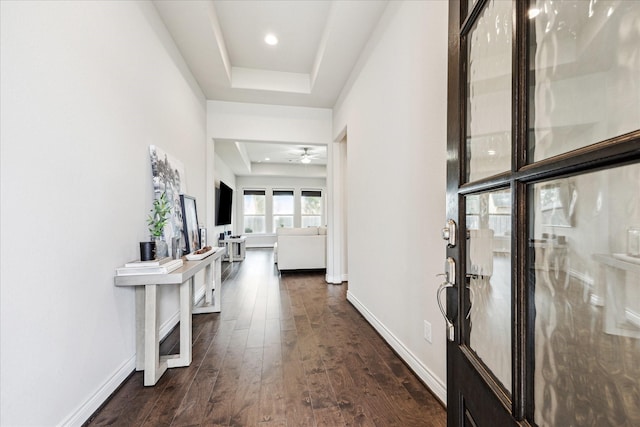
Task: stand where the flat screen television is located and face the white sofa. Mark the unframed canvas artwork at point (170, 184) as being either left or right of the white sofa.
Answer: right

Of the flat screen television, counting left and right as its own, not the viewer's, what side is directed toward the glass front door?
right

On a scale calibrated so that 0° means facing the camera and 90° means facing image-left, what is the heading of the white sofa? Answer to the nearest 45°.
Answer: approximately 180°

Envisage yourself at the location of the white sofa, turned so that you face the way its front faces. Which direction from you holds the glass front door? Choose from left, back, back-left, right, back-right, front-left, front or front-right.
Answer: back

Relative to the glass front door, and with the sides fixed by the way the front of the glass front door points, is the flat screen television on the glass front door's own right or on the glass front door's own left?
on the glass front door's own right

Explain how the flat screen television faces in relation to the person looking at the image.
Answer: facing to the right of the viewer

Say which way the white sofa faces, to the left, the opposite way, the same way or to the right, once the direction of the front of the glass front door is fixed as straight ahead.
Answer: to the right

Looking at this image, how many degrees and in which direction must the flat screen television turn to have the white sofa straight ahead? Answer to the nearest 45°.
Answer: approximately 45° to its right

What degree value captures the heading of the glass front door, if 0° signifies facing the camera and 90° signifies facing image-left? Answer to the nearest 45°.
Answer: approximately 45°

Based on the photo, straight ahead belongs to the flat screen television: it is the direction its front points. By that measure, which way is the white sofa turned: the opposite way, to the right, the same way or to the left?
to the left

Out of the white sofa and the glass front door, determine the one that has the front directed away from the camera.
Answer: the white sofa
